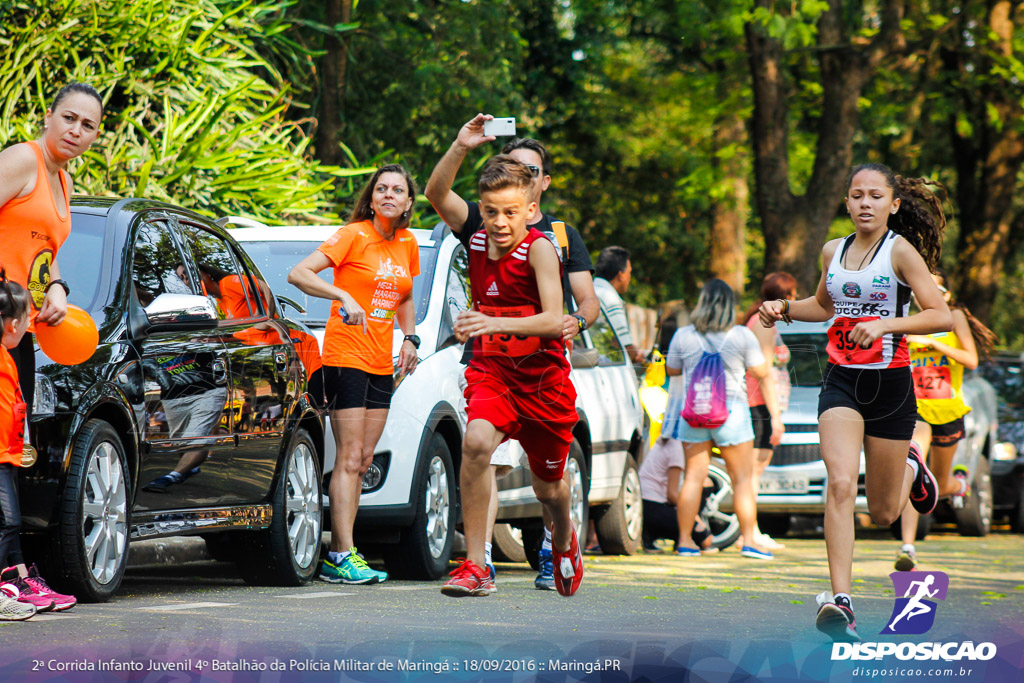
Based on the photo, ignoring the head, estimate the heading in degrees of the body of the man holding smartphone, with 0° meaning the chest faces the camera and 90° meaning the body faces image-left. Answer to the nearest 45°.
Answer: approximately 0°

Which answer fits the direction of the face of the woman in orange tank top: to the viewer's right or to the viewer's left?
to the viewer's right

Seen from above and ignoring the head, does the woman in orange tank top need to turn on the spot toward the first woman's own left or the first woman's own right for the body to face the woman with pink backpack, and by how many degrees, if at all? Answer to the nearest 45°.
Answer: approximately 90° to the first woman's own left

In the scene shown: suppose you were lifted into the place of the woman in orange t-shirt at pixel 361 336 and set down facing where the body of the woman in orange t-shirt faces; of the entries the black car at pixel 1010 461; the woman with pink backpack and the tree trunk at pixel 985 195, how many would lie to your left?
3

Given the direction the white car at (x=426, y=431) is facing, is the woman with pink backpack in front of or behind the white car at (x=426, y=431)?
behind

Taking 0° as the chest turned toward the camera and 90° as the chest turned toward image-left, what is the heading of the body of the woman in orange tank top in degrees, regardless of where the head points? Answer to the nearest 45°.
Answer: approximately 315°

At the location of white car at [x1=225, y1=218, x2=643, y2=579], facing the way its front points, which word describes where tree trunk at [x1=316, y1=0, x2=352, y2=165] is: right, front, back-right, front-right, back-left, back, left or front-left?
back-right

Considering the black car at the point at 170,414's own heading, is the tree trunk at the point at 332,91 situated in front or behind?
behind

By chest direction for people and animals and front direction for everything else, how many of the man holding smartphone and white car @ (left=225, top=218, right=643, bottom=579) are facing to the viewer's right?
0
